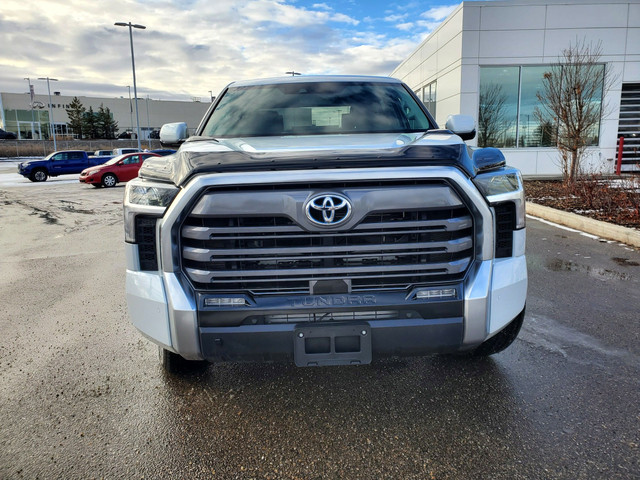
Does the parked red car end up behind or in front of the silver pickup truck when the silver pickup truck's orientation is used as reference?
behind

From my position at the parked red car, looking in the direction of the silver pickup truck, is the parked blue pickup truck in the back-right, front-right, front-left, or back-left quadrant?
back-right

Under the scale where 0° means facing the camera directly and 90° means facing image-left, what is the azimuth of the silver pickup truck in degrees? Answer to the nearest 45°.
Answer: approximately 0°

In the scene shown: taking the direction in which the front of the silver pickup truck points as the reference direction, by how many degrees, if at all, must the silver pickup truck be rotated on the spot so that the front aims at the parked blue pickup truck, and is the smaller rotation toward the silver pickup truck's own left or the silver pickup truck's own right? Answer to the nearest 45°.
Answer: approximately 135° to the silver pickup truck's own right

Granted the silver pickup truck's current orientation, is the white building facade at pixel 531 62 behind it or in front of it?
behind

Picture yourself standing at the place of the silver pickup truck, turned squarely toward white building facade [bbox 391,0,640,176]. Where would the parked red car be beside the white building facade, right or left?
left
